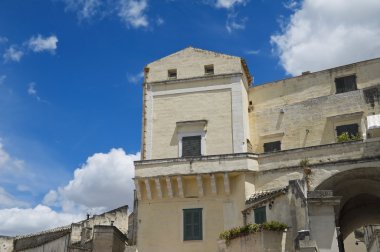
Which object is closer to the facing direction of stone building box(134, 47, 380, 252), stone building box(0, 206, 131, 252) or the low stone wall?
the low stone wall

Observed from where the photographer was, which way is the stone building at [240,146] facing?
facing the viewer

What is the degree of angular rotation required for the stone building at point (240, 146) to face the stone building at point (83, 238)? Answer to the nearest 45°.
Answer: approximately 135° to its right

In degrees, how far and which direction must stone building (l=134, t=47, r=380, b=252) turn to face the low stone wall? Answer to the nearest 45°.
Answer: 0° — it already faces it
